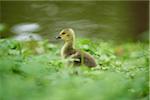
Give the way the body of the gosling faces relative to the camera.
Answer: to the viewer's left
